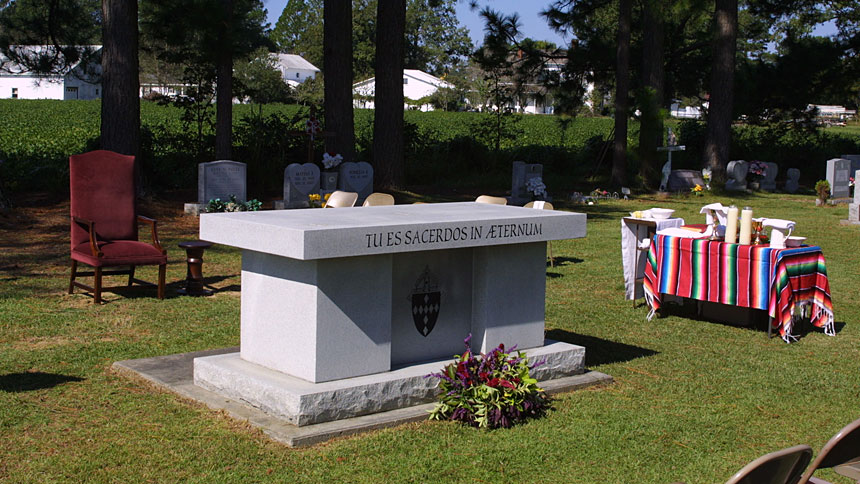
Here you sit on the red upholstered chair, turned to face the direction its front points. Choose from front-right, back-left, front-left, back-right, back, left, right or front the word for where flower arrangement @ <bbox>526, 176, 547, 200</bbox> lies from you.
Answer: left

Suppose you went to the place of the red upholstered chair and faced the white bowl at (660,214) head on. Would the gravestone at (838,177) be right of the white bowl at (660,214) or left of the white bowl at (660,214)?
left

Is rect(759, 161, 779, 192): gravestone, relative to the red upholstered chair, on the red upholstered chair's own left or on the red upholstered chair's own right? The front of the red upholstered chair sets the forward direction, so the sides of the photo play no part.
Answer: on the red upholstered chair's own left

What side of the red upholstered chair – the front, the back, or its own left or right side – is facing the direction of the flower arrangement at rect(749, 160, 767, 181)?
left

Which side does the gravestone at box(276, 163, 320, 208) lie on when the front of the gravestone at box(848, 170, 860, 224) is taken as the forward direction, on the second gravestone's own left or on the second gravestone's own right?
on the second gravestone's own right

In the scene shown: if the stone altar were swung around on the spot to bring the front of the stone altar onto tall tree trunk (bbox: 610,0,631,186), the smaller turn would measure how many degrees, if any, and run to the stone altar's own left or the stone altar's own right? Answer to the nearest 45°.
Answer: approximately 135° to the stone altar's own left

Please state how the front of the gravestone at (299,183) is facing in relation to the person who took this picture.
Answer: facing the viewer

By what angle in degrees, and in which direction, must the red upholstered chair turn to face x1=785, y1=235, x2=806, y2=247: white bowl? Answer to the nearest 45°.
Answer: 0° — it already faces it

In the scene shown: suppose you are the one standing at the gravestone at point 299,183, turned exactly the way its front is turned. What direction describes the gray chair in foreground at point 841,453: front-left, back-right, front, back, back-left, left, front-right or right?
front

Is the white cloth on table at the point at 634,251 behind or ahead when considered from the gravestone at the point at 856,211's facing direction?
ahead

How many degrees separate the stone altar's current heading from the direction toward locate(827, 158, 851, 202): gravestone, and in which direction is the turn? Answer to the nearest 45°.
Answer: approximately 90° to its left

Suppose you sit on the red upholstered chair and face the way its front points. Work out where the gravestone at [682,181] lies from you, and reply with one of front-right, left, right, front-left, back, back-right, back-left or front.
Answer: left

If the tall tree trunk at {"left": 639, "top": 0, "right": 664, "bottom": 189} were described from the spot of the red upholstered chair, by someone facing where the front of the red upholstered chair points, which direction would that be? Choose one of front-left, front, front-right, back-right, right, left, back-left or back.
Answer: left

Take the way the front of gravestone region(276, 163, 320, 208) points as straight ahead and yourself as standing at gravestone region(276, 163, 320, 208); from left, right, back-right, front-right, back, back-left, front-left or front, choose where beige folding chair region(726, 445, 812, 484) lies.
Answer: front

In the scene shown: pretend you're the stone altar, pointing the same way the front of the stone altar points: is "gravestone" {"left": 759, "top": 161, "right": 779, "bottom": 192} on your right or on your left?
on your left

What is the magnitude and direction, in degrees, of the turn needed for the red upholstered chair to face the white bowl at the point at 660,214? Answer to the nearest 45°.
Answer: approximately 45° to its left
